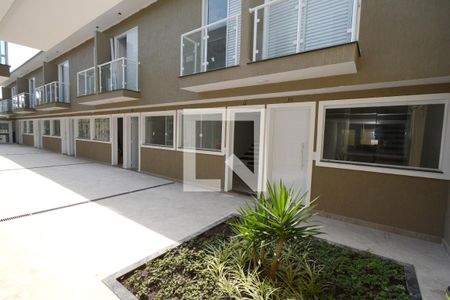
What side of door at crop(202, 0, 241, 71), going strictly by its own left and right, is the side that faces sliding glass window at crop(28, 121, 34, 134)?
right

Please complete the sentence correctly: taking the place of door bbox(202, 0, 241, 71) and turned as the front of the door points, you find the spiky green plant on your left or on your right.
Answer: on your left

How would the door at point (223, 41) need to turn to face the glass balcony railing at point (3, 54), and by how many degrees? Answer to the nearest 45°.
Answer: approximately 45° to its right

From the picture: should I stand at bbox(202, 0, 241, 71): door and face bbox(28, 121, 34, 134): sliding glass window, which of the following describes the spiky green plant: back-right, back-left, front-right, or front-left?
back-left

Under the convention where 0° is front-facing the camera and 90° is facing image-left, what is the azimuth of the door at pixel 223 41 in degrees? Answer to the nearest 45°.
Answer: approximately 45°
